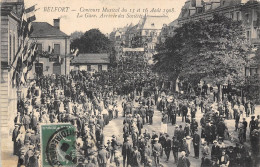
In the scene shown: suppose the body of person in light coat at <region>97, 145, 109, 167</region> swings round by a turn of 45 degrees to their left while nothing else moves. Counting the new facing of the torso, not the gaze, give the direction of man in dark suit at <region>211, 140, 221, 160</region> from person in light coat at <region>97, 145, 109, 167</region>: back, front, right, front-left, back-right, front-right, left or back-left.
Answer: back-right

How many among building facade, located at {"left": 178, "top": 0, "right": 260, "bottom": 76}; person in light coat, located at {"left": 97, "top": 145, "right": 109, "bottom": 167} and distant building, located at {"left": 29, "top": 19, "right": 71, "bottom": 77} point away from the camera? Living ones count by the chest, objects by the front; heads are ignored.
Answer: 1

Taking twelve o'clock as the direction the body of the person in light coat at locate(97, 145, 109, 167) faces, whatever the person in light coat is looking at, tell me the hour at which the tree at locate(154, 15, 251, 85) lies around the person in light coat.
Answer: The tree is roughly at 2 o'clock from the person in light coat.

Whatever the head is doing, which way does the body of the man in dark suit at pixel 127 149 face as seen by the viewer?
away from the camera

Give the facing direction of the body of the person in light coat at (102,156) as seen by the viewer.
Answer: away from the camera

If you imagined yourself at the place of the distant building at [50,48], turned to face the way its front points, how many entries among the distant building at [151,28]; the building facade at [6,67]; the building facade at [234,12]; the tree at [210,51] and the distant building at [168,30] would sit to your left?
4

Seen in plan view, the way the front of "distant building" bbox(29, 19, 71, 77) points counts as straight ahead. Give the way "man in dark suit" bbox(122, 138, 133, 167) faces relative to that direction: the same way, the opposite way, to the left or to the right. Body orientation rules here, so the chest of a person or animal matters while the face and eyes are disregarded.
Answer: the opposite way

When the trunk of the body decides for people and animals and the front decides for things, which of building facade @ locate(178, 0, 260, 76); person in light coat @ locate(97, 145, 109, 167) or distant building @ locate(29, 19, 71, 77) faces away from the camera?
the person in light coat

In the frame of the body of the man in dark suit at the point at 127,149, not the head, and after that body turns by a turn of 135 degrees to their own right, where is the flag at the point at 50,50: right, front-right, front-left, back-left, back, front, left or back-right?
back

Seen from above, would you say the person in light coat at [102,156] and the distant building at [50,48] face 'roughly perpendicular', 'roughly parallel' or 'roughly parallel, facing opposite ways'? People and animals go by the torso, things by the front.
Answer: roughly parallel, facing opposite ways

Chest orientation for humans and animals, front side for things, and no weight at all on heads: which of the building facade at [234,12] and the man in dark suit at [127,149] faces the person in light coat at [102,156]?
the building facade

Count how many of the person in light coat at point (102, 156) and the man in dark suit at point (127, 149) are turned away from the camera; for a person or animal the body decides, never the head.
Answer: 2

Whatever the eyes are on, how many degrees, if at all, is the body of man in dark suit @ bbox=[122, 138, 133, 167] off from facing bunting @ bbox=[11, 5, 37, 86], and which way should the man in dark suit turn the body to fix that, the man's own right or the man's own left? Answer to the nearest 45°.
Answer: approximately 90° to the man's own left

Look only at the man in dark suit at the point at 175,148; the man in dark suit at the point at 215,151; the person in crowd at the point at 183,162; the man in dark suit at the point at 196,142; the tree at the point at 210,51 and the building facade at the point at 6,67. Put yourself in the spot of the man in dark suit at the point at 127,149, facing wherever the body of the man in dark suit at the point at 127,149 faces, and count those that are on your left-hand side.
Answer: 1

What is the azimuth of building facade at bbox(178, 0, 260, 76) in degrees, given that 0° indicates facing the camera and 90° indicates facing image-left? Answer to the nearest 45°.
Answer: approximately 45°
